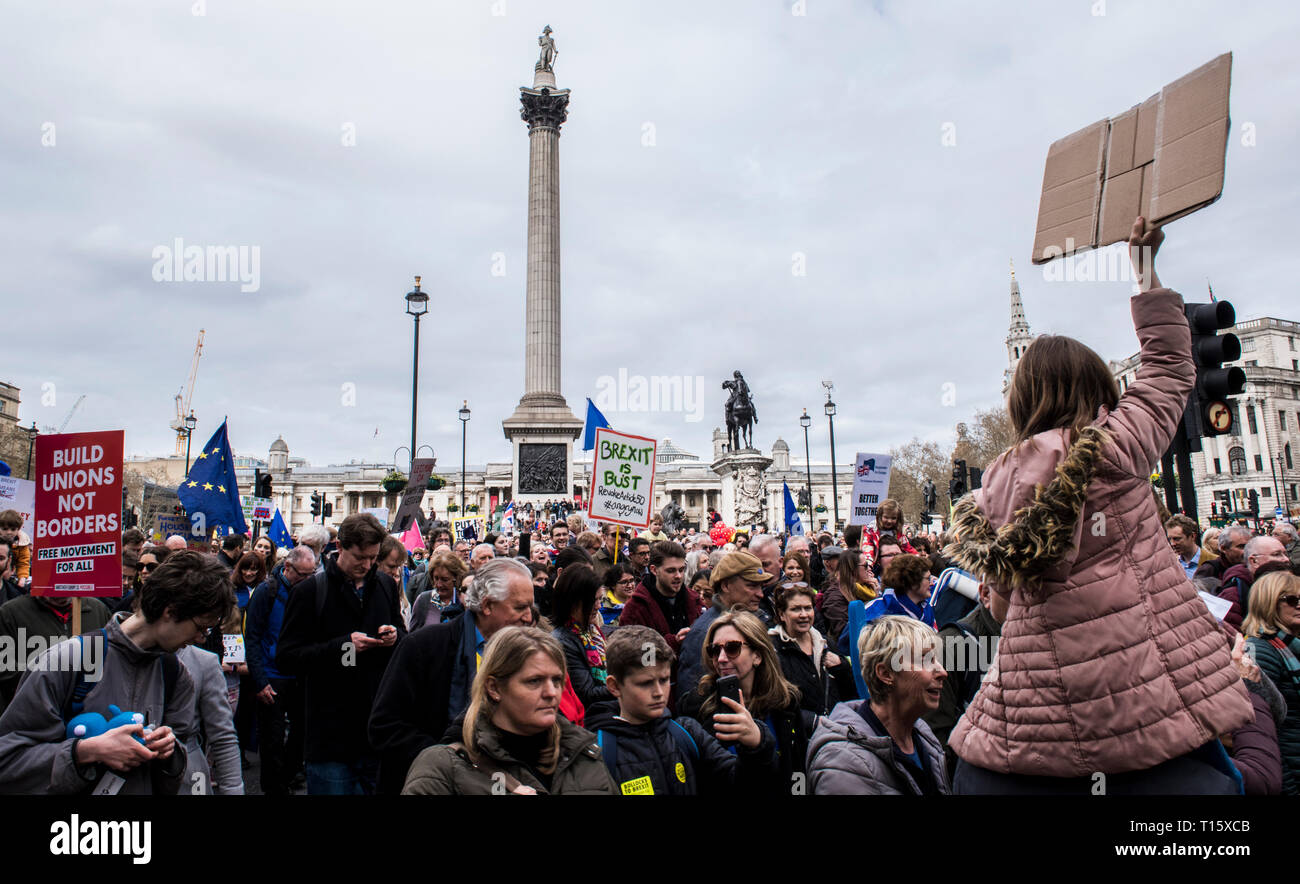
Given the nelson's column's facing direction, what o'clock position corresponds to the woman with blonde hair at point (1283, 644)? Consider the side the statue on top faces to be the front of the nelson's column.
The woman with blonde hair is roughly at 12 o'clock from the nelson's column.

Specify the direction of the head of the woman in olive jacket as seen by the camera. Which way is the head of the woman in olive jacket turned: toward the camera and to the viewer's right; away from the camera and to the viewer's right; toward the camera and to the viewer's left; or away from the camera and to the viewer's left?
toward the camera and to the viewer's right

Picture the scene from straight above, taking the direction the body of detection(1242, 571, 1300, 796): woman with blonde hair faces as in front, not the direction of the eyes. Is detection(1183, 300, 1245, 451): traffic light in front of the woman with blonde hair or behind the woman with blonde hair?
behind

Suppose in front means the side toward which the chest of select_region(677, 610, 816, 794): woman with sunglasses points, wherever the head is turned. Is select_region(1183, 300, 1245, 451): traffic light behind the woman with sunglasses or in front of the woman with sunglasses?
behind

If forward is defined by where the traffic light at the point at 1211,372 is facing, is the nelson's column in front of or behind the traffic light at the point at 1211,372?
behind

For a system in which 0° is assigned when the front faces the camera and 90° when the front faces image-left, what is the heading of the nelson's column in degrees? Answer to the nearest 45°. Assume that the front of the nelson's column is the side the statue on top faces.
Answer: approximately 0°

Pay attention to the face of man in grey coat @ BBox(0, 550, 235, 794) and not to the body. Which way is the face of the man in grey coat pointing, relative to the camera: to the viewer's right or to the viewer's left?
to the viewer's right

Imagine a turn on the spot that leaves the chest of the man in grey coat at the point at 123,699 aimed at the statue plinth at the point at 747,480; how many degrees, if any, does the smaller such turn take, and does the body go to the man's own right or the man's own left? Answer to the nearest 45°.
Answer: approximately 90° to the man's own left

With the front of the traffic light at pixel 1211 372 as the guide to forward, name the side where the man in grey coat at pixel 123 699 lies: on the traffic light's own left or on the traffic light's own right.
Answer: on the traffic light's own right
